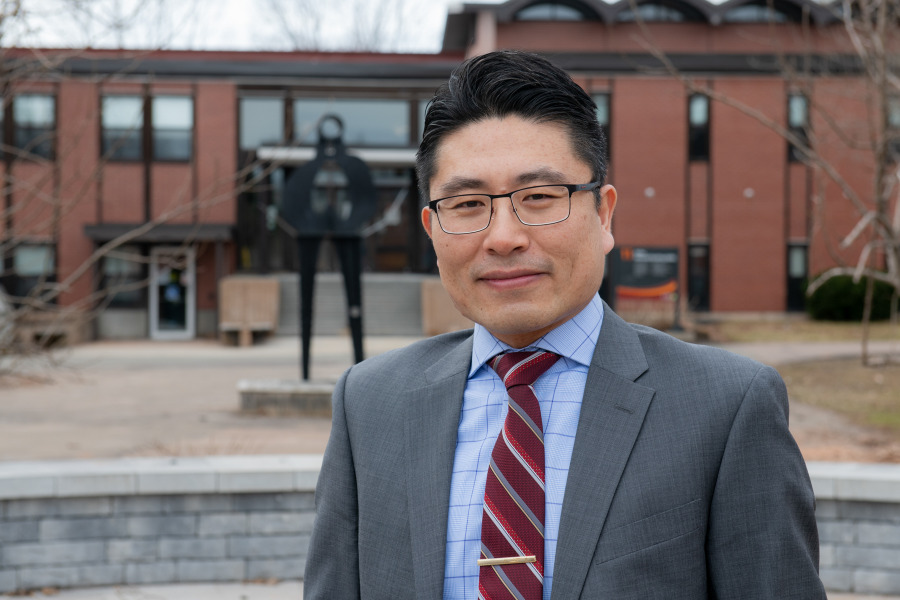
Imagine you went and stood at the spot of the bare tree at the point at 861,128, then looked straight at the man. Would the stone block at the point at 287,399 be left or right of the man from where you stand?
right

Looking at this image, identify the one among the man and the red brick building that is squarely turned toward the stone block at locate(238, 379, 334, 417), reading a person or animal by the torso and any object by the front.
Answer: the red brick building

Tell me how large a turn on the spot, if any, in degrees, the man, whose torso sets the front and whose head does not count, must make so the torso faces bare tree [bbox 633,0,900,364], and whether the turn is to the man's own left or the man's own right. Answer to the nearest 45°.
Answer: approximately 135° to the man's own right

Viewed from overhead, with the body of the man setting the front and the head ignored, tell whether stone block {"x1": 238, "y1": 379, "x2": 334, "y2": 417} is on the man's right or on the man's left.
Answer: on the man's right

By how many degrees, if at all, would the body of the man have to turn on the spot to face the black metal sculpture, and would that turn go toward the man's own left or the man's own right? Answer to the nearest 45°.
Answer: approximately 135° to the man's own right

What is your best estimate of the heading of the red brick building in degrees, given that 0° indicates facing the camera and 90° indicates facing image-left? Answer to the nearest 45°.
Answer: approximately 0°

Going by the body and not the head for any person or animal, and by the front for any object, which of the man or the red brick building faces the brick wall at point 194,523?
the red brick building

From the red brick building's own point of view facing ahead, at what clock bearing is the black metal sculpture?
The black metal sculpture is roughly at 12 o'clock from the red brick building.

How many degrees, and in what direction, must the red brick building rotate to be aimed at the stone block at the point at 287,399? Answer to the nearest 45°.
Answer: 0° — it already faces it
